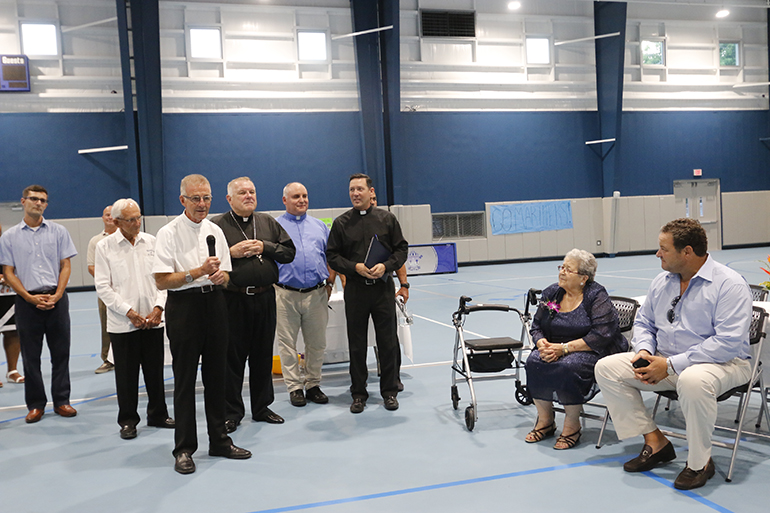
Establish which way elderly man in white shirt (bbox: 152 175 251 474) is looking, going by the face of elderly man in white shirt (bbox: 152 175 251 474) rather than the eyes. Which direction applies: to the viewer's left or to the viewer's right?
to the viewer's right

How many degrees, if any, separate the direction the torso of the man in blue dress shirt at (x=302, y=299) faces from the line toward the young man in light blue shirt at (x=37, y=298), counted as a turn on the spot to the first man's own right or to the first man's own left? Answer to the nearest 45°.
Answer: approximately 90° to the first man's own right

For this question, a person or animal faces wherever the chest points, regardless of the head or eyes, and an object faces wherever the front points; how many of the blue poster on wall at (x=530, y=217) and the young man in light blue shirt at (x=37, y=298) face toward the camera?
2

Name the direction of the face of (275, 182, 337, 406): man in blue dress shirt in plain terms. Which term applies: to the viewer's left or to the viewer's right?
to the viewer's right

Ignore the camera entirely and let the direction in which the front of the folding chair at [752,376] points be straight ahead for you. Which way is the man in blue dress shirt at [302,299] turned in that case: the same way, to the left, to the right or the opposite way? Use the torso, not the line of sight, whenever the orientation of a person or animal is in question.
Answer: to the left

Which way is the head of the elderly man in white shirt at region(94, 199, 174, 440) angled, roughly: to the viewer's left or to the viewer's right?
to the viewer's right

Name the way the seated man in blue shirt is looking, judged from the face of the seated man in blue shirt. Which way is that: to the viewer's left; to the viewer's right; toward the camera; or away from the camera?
to the viewer's left

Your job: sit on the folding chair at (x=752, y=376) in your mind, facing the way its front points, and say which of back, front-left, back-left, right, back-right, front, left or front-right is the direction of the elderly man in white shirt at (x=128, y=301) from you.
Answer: front-right
